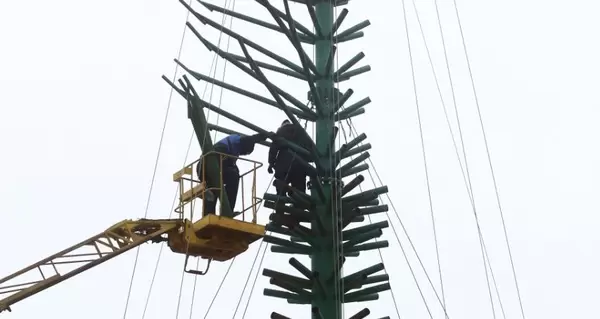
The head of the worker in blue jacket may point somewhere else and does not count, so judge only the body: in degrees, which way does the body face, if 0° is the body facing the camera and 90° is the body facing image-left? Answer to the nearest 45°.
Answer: approximately 270°

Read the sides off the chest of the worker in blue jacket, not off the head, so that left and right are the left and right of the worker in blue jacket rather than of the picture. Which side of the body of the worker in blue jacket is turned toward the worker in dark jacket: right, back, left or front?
front
